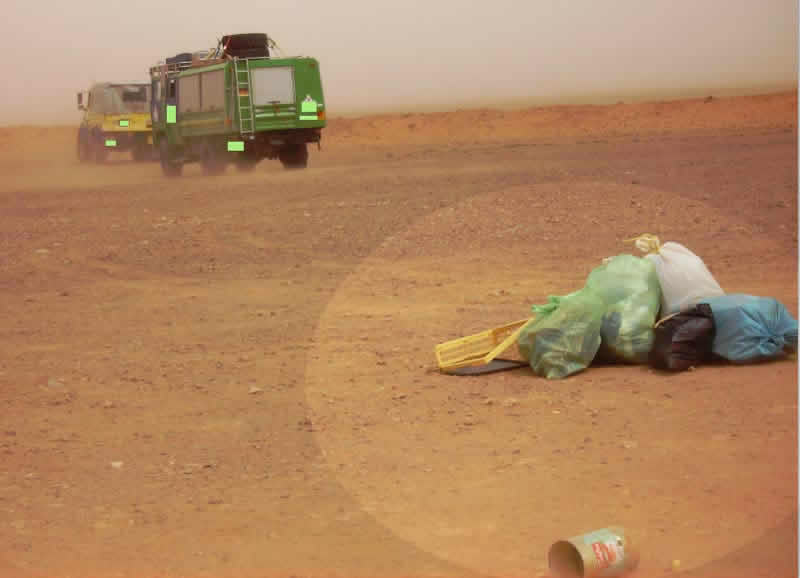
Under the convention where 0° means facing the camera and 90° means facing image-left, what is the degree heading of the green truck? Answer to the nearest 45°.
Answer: approximately 135°

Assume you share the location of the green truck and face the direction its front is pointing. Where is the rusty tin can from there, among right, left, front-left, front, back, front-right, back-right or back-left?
back-left

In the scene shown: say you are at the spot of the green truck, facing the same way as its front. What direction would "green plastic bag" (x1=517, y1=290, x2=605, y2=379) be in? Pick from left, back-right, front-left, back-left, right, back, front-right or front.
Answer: back-left

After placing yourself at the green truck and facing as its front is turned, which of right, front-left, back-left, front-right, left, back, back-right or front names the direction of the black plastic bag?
back-left

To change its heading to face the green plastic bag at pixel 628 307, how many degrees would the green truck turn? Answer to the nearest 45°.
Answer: approximately 135° to its left

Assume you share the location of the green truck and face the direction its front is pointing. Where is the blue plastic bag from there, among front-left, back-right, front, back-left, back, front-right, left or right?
back-left
